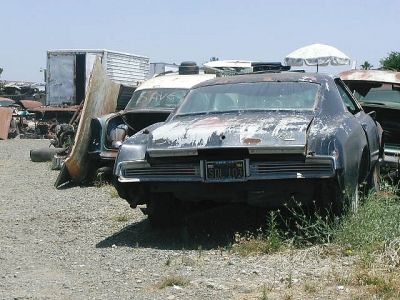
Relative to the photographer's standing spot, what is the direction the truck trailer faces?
facing away from the viewer and to the right of the viewer

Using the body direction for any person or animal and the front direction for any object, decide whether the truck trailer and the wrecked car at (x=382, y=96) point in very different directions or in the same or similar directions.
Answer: very different directions

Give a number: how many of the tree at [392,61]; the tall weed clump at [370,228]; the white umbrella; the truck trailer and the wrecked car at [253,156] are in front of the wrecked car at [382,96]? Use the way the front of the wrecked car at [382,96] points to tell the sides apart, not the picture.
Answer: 2

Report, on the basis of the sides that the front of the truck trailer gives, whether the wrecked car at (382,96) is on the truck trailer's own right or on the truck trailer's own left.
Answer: on the truck trailer's own right
